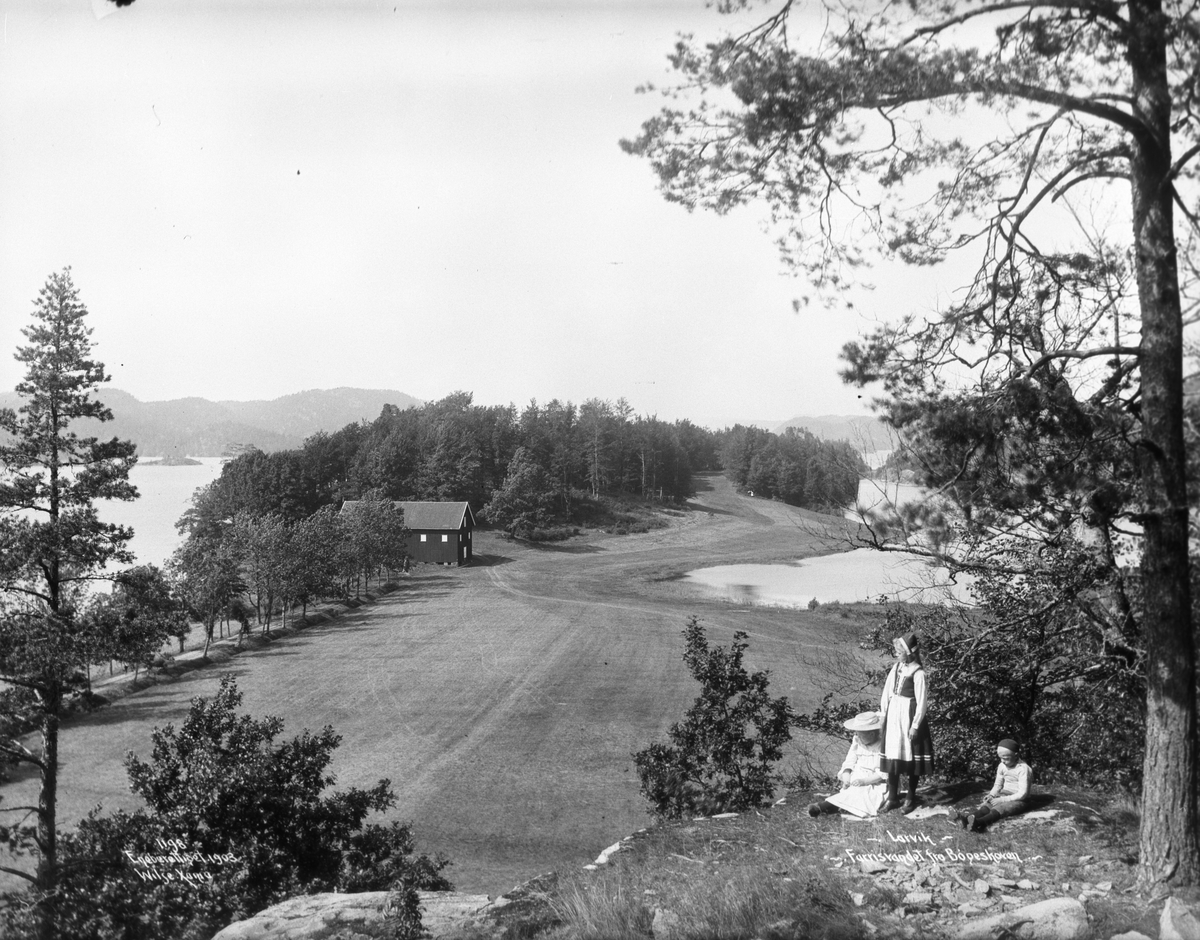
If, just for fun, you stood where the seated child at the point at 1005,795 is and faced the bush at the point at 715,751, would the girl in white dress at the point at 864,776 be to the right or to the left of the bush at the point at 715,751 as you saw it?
left

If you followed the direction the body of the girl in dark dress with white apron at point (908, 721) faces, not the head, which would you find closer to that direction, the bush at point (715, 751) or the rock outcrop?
the rock outcrop

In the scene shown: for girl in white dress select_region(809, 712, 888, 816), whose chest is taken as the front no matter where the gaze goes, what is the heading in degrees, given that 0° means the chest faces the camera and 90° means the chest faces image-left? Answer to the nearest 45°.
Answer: approximately 45°
